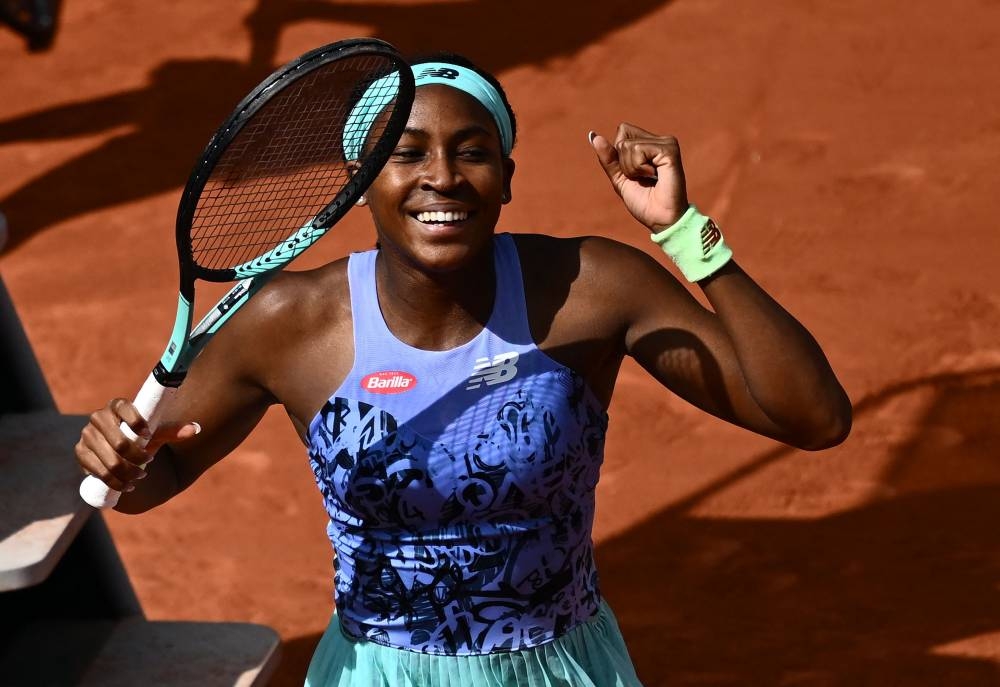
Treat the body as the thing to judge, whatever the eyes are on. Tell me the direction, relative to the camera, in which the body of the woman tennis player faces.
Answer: toward the camera
